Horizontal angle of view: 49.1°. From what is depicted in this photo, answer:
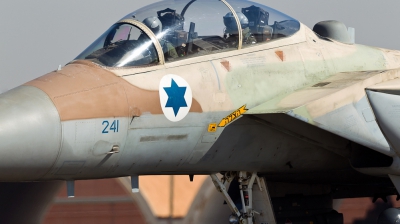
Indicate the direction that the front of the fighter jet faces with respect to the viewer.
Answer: facing the viewer and to the left of the viewer
